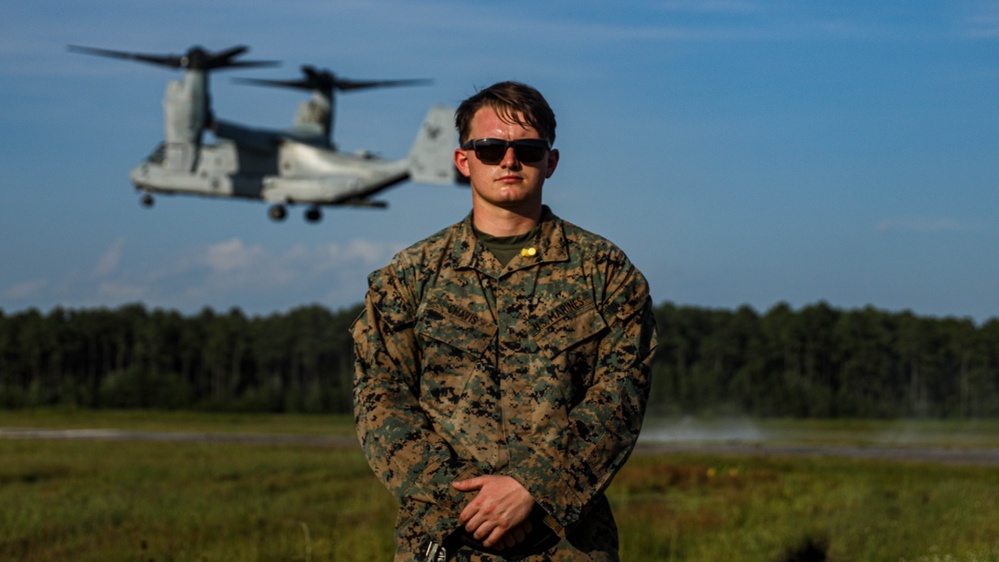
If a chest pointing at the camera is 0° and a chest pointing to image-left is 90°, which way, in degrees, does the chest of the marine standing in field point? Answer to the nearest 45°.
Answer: approximately 0°

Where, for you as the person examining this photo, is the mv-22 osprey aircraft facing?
facing away from the viewer and to the left of the viewer

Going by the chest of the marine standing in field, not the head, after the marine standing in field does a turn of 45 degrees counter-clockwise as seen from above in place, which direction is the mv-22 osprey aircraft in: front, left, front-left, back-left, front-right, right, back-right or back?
back-left
